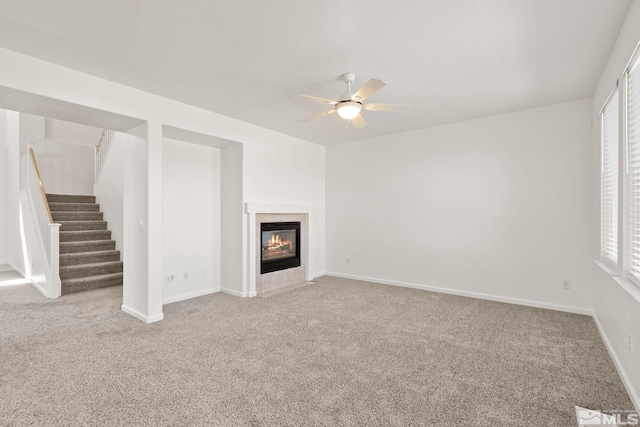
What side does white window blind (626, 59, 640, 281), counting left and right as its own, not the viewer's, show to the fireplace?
front

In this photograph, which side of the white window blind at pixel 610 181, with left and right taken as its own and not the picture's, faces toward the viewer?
left

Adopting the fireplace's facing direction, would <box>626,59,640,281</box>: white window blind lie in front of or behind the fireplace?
in front

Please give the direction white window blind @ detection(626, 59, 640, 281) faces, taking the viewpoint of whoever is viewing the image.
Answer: facing to the left of the viewer

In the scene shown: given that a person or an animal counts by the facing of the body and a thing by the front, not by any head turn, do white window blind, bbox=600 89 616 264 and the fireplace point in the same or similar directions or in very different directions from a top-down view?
very different directions

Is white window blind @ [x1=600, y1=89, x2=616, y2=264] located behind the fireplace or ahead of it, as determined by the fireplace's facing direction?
ahead

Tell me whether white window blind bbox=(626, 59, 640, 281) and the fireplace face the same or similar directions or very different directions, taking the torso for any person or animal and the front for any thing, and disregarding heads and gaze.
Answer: very different directions

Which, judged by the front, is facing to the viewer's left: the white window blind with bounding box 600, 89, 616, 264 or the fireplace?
the white window blind

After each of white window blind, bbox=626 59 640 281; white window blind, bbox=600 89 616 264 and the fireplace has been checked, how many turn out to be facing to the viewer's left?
2

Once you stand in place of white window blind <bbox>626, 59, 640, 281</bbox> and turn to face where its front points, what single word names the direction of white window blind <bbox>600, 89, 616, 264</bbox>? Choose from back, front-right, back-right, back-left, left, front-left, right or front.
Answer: right

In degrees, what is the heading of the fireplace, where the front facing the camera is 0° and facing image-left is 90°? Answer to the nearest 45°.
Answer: approximately 315°

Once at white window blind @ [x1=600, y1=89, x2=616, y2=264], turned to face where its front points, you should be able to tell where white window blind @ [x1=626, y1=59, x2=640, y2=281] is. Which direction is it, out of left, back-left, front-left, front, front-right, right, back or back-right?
left

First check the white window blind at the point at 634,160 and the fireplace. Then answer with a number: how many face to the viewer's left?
1
